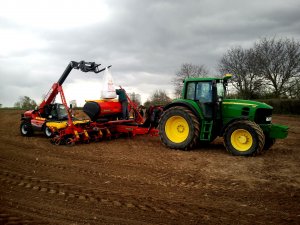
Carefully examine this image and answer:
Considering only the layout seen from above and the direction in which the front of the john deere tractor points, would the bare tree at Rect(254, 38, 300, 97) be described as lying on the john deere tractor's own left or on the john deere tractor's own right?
on the john deere tractor's own left

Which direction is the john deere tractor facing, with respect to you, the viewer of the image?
facing the viewer and to the right of the viewer

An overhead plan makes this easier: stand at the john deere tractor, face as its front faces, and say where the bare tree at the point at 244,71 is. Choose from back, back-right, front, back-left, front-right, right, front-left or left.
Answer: back-left
